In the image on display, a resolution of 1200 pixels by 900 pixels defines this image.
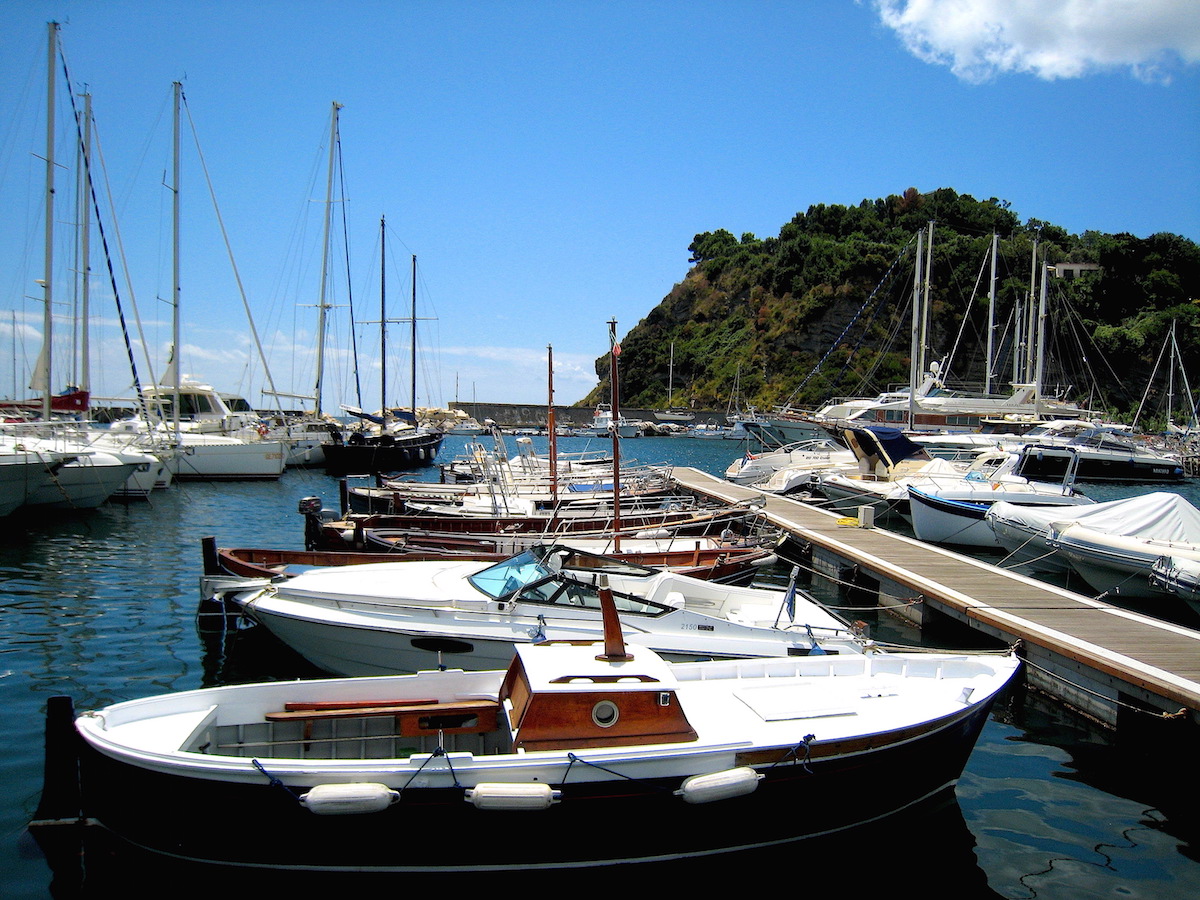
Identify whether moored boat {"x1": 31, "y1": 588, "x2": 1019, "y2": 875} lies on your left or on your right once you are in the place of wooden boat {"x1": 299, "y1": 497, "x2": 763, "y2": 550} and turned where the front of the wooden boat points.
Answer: on your right

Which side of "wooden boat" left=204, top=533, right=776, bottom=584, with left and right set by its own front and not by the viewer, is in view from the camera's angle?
right

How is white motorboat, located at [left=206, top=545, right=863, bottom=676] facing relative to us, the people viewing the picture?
facing to the left of the viewer

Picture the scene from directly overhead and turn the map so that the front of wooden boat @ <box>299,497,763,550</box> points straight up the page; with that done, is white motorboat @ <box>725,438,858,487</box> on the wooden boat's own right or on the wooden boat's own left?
on the wooden boat's own left

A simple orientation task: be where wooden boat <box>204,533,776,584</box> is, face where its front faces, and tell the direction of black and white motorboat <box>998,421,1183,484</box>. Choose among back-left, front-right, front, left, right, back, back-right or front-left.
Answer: front-left

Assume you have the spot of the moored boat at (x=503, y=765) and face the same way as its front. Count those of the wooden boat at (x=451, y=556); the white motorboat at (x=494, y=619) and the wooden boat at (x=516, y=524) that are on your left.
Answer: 3

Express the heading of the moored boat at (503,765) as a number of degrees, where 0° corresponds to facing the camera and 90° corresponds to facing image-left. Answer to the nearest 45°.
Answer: approximately 270°

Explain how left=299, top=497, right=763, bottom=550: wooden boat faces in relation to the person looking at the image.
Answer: facing to the right of the viewer
